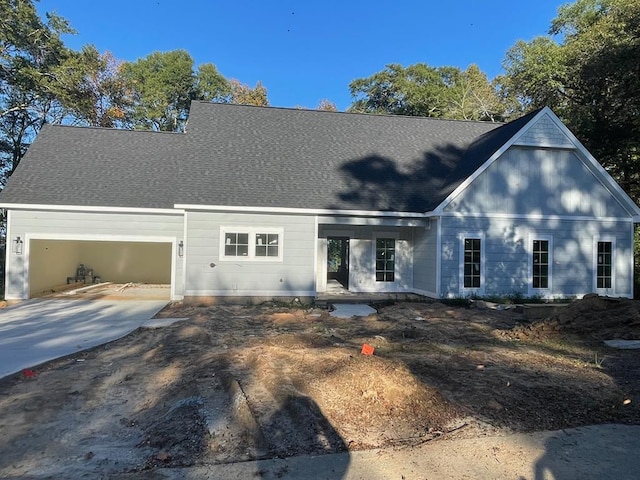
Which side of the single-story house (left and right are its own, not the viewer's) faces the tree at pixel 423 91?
back

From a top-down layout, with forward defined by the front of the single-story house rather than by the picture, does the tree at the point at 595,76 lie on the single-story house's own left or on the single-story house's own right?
on the single-story house's own left

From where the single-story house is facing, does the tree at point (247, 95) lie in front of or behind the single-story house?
behind

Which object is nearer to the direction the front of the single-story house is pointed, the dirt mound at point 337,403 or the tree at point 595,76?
the dirt mound

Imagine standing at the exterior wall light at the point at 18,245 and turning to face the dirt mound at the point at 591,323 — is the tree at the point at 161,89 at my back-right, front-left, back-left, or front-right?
back-left

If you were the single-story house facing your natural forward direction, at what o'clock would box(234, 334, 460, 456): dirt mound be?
The dirt mound is roughly at 12 o'clock from the single-story house.

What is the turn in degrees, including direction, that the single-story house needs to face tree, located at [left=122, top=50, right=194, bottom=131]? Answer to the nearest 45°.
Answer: approximately 135° to its right

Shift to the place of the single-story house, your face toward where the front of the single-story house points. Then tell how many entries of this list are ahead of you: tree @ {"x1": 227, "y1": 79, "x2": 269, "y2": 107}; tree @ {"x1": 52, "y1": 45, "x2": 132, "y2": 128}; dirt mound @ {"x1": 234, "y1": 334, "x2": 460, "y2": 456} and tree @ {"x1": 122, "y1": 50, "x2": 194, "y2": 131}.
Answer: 1

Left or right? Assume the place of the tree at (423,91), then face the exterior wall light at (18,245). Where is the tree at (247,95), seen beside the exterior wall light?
right

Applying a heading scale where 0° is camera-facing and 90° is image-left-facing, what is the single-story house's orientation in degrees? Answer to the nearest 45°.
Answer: approximately 0°

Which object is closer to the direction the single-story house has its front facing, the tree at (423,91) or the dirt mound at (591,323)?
the dirt mound

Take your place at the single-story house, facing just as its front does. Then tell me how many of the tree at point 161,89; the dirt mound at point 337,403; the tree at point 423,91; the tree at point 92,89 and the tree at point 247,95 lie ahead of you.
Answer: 1

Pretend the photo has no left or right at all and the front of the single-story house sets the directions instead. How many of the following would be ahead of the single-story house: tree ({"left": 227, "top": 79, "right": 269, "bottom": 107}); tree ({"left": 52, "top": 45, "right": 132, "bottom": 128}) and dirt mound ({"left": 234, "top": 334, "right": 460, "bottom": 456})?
1

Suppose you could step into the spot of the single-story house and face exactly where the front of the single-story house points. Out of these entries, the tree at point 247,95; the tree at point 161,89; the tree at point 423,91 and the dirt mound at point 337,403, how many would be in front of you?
1
